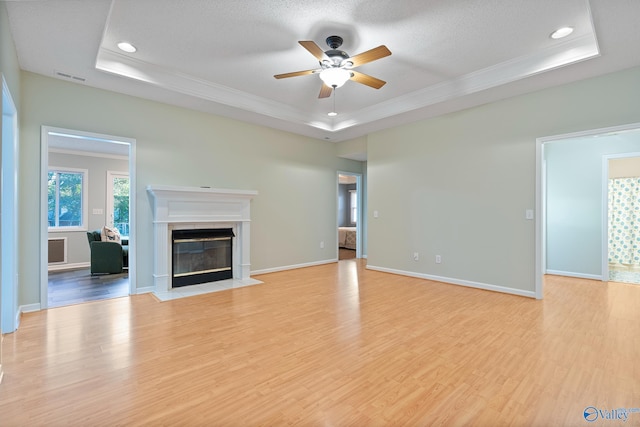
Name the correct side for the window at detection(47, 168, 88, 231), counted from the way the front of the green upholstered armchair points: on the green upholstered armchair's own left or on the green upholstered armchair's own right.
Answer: on the green upholstered armchair's own left

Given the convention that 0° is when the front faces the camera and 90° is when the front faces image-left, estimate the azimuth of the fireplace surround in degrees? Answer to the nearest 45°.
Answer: approximately 315°

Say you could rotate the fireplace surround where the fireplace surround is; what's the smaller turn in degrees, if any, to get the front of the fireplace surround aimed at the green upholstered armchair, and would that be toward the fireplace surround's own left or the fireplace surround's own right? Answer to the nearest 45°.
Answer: approximately 180°

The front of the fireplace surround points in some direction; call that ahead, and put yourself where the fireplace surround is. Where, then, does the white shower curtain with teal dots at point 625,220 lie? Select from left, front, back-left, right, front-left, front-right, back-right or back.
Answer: front-left

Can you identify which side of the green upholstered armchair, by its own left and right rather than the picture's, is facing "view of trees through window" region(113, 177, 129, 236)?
left

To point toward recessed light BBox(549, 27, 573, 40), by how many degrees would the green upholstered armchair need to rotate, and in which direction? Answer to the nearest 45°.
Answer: approximately 45° to its right

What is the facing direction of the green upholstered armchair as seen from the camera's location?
facing to the right of the viewer

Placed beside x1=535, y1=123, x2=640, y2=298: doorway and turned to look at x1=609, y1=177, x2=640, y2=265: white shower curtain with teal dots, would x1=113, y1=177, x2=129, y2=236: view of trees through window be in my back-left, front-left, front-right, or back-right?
back-left

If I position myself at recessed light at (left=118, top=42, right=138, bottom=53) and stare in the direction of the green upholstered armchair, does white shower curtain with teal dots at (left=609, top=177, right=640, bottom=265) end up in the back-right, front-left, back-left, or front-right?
back-right

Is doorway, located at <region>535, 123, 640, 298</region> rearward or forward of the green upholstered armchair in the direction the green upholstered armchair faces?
forward

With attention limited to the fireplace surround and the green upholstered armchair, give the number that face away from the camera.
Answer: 0
